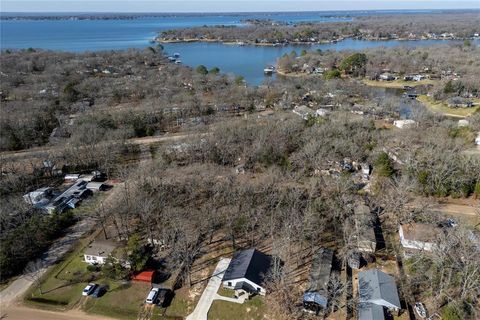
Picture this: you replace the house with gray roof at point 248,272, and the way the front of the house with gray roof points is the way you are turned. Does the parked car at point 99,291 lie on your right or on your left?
on your right

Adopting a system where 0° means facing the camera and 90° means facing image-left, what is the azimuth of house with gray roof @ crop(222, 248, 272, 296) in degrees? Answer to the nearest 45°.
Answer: approximately 0°

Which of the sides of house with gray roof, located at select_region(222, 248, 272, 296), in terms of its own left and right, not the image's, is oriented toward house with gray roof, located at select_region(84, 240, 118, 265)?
right

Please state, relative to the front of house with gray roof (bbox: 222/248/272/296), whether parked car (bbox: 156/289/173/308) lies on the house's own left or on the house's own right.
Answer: on the house's own right

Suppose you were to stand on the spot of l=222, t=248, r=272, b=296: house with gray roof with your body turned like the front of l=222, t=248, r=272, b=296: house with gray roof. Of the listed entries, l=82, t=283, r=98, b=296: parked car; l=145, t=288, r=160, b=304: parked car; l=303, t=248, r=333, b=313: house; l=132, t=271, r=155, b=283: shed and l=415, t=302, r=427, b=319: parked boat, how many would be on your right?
3

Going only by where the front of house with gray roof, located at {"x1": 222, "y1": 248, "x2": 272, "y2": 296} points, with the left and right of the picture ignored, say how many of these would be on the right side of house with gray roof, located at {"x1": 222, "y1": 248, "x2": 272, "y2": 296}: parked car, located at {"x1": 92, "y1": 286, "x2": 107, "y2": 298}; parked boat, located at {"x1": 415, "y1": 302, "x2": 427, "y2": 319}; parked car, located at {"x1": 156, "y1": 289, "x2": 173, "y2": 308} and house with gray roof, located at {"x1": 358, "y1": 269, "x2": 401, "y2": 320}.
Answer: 2

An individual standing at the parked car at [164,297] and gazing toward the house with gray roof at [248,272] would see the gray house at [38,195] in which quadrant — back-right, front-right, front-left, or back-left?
back-left

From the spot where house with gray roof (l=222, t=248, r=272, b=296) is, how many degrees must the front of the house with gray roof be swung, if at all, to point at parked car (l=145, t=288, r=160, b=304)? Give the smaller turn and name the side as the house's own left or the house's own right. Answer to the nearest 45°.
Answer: approximately 90° to the house's own right

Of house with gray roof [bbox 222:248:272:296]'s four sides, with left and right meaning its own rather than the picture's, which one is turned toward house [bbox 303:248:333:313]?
left

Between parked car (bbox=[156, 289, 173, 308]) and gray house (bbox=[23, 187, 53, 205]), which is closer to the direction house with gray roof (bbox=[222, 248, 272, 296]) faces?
the parked car

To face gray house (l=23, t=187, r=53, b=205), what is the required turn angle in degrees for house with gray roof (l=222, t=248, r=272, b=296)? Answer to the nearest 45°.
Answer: approximately 135° to its right

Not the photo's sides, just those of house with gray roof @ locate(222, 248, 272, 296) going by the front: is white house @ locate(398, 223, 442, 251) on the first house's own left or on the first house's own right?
on the first house's own left

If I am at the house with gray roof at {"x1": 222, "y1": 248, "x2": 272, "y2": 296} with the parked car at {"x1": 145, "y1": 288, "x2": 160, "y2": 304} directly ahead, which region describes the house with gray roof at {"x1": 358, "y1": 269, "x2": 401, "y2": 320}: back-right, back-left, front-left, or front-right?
back-left

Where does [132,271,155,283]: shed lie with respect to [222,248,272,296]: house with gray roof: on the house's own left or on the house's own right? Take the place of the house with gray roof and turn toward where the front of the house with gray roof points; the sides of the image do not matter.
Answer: on the house's own right
